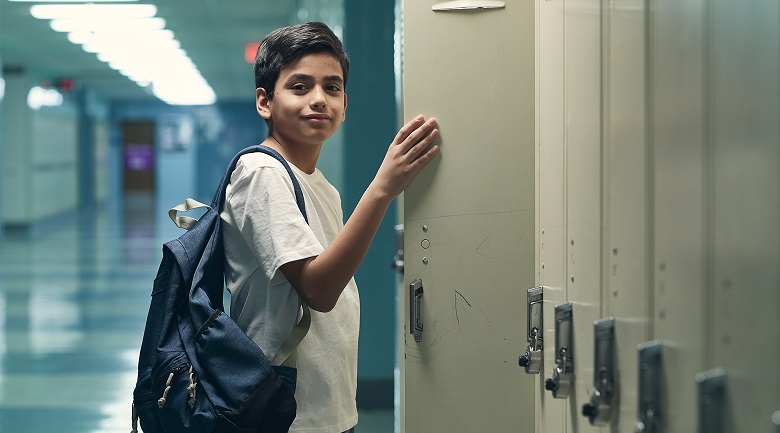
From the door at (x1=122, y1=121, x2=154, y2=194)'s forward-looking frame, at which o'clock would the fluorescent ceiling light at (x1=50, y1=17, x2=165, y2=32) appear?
The fluorescent ceiling light is roughly at 12 o'clock from the door.

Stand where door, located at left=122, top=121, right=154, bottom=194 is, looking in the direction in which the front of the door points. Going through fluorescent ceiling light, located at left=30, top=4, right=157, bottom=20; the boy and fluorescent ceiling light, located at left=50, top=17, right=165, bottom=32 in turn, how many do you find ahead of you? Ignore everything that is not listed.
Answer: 3

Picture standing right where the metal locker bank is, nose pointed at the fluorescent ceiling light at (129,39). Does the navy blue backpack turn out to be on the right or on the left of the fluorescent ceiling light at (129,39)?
left

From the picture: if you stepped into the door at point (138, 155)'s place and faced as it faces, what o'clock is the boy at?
The boy is roughly at 12 o'clock from the door.

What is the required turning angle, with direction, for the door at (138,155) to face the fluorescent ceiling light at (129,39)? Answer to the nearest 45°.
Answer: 0° — it already faces it

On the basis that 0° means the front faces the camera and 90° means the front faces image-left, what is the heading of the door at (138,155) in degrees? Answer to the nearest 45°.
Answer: approximately 0°

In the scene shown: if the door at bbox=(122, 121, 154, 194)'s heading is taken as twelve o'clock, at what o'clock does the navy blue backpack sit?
The navy blue backpack is roughly at 12 o'clock from the door.

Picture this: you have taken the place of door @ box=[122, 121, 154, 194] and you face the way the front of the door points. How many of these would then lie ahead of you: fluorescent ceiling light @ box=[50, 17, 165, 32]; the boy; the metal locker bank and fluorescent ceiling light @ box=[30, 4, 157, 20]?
4
